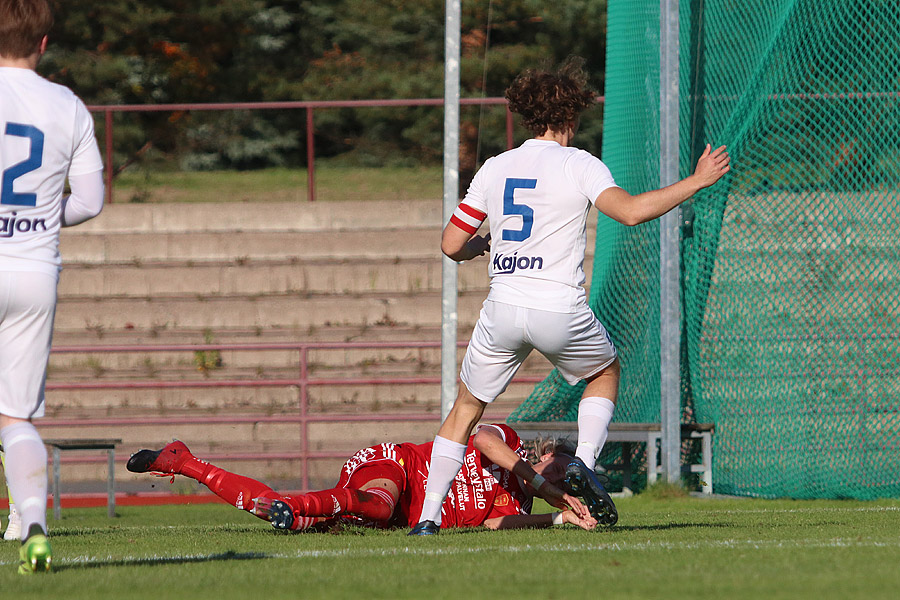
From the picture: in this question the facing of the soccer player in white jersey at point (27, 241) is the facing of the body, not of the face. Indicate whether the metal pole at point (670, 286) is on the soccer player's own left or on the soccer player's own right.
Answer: on the soccer player's own right

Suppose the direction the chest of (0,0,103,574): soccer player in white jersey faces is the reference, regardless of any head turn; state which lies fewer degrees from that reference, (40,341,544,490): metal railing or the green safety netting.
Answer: the metal railing

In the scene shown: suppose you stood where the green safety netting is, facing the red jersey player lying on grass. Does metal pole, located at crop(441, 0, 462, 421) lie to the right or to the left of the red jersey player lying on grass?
right

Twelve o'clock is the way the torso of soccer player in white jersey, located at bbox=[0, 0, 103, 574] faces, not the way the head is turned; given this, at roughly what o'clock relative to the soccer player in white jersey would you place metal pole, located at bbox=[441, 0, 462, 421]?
The metal pole is roughly at 1 o'clock from the soccer player in white jersey.

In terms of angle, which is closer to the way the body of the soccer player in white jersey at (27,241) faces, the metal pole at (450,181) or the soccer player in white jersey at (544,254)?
the metal pole

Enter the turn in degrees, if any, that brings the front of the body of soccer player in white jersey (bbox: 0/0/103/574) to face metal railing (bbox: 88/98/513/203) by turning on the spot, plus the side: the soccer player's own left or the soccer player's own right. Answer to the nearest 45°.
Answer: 0° — they already face it

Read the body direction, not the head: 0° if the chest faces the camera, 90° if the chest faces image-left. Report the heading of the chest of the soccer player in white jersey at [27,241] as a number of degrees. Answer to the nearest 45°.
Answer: approximately 180°

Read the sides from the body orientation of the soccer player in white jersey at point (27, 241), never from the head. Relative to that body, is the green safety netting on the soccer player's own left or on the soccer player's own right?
on the soccer player's own right

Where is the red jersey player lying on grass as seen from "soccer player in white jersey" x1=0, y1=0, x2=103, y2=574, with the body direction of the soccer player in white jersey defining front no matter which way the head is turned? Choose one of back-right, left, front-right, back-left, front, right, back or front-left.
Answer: front-right

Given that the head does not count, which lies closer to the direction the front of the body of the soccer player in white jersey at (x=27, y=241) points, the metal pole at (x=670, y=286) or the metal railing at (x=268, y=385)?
the metal railing

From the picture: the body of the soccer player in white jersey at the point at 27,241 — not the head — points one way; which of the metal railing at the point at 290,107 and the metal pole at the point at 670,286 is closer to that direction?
the metal railing

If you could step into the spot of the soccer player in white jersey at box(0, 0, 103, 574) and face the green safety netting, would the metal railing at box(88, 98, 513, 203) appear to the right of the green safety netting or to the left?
left

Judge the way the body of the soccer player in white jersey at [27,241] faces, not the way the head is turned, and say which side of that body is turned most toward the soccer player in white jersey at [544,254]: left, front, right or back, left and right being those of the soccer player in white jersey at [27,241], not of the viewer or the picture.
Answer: right
